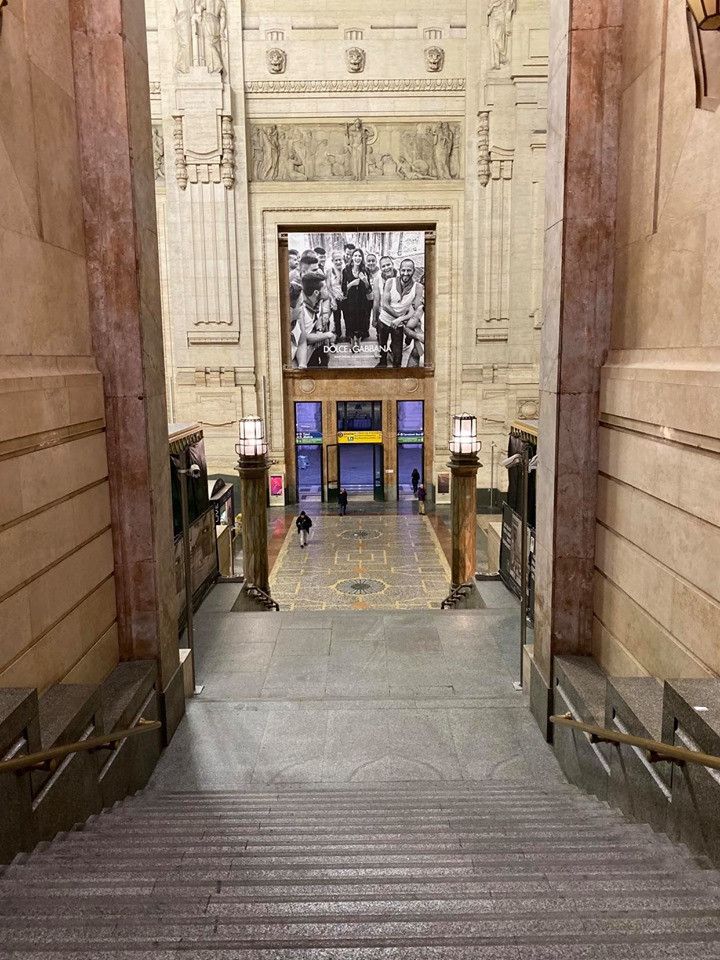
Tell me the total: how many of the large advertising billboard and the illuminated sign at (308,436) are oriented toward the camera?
2

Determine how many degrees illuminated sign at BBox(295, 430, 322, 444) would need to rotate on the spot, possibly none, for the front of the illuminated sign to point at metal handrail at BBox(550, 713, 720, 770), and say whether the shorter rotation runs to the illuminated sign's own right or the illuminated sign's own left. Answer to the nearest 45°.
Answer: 0° — it already faces it

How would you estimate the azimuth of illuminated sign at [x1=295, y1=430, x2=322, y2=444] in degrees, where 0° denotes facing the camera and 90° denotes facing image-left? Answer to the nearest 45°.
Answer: approximately 0°

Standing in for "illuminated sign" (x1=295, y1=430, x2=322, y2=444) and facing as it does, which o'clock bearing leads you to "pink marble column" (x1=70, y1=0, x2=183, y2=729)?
The pink marble column is roughly at 12 o'clock from the illuminated sign.

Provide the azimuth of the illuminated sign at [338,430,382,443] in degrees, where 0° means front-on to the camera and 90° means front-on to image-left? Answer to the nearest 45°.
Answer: approximately 0°
